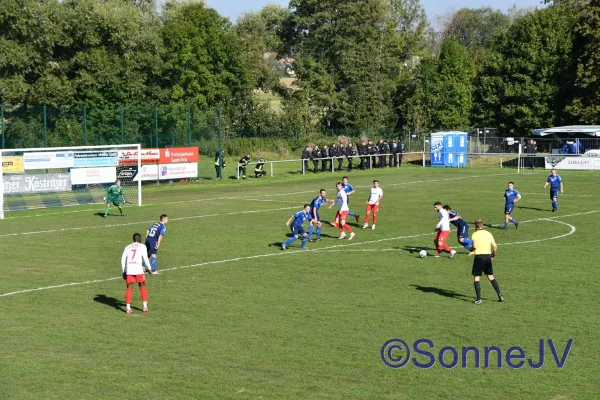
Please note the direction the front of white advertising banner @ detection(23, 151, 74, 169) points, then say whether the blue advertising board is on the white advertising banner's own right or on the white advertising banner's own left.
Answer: on the white advertising banner's own left

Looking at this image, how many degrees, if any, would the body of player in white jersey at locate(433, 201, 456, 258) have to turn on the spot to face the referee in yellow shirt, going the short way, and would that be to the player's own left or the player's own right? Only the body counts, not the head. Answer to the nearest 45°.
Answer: approximately 90° to the player's own left

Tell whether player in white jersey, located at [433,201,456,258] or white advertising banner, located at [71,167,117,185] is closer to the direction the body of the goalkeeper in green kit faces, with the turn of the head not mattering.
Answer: the player in white jersey

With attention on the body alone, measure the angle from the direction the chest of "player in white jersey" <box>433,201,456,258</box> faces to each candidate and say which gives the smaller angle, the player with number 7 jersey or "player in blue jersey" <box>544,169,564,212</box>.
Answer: the player with number 7 jersey

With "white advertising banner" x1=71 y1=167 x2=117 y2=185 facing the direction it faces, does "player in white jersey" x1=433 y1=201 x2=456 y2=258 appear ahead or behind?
ahead

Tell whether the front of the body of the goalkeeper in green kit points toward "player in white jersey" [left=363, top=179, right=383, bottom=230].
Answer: yes

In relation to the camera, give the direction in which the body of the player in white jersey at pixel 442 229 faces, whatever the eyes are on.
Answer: to the viewer's left

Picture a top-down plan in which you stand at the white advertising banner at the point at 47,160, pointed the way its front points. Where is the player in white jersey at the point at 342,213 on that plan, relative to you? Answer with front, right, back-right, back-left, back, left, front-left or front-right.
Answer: front-left

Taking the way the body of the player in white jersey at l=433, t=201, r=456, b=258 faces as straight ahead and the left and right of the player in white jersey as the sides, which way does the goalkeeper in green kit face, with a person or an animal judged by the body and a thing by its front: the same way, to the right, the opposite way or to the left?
the opposite way

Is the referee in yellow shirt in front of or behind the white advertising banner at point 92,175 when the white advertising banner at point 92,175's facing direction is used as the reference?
in front
